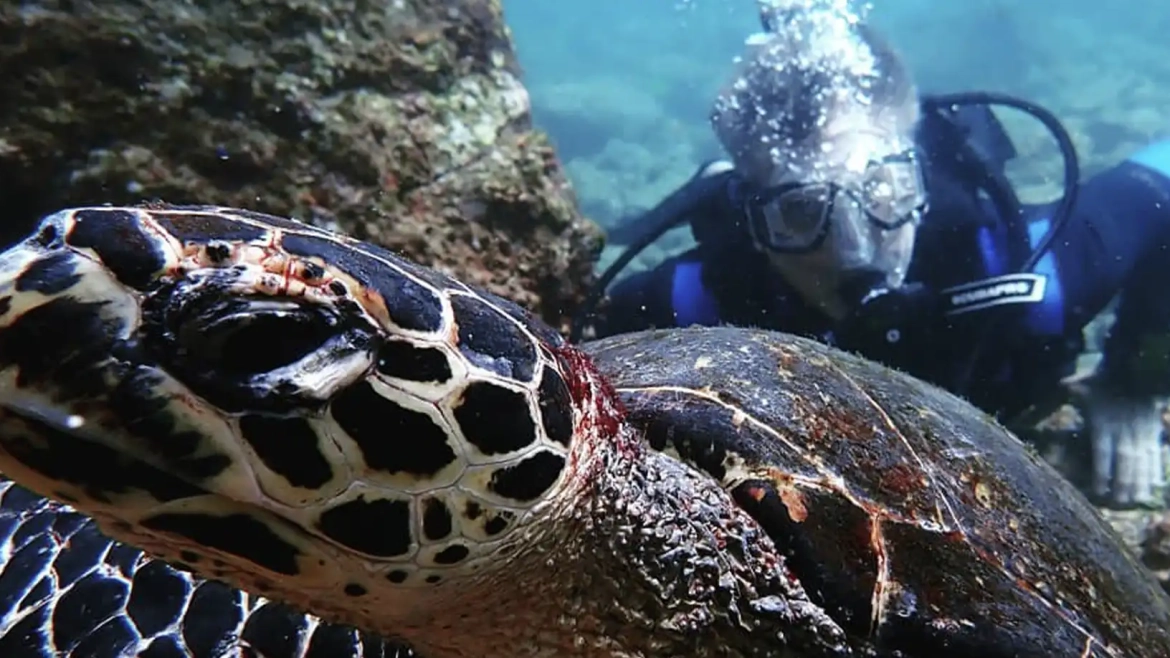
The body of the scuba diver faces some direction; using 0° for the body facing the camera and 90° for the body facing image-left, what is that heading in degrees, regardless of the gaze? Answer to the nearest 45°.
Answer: approximately 0°

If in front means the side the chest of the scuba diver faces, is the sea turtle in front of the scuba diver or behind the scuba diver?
in front
